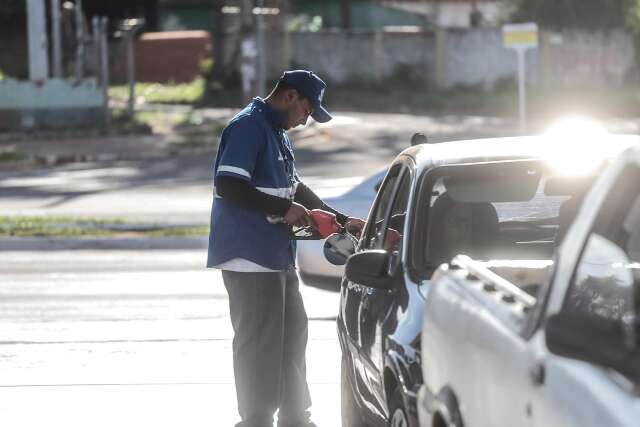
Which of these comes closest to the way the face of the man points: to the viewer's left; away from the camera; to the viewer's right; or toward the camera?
to the viewer's right

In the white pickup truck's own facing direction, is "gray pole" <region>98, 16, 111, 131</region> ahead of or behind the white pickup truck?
behind
